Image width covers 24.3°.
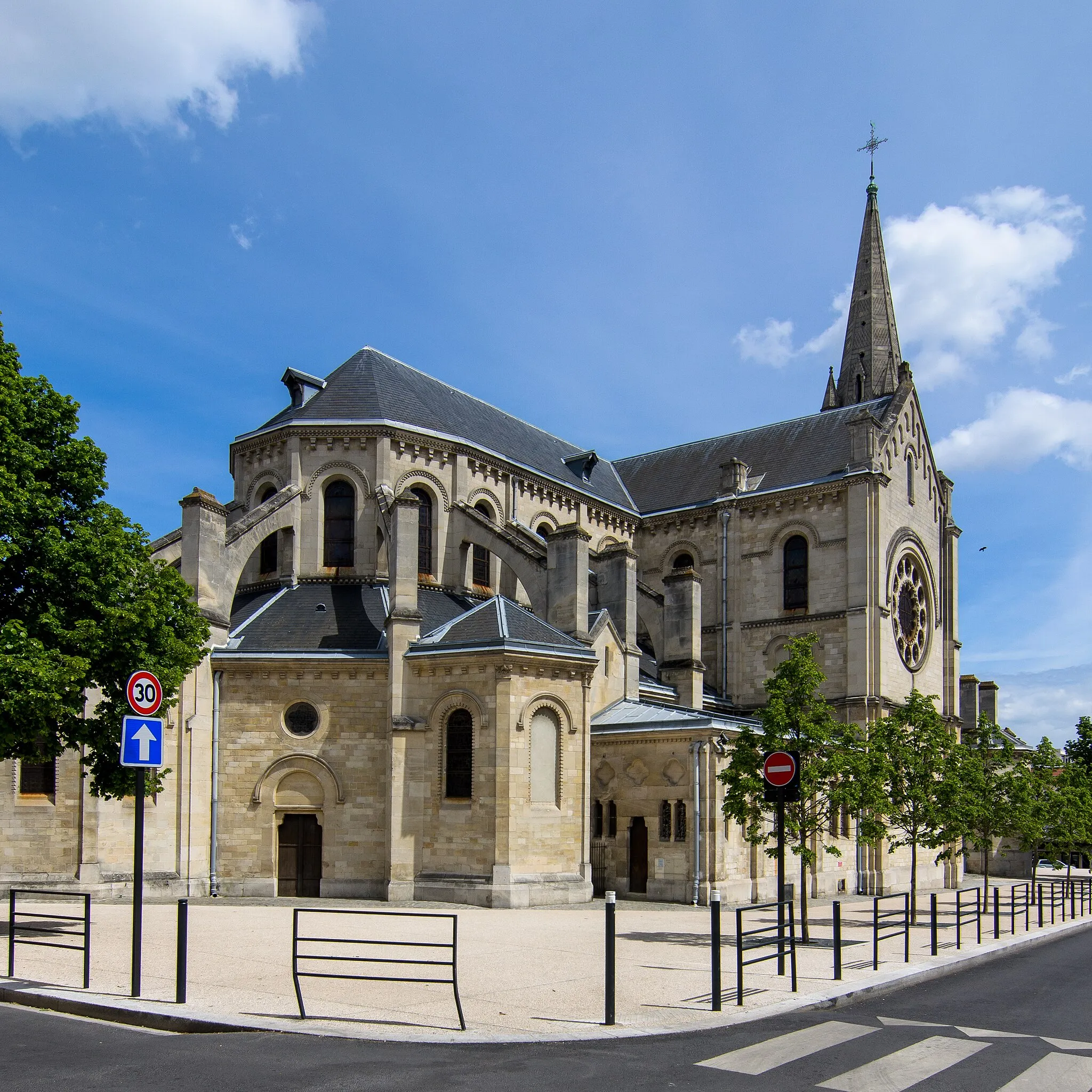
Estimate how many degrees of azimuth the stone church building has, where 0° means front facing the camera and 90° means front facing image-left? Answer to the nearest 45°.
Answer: approximately 225°

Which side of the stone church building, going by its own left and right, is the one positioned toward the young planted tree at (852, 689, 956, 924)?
right

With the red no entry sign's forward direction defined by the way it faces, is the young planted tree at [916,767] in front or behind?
behind

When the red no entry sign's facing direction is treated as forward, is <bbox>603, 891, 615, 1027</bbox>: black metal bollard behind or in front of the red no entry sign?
in front

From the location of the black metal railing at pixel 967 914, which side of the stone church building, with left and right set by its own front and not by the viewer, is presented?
right

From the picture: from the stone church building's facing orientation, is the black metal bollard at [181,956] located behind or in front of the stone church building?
behind

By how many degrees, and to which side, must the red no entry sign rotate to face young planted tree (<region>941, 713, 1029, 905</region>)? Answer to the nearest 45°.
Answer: approximately 180°

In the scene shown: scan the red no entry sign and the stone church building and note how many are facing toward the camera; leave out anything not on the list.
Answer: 1

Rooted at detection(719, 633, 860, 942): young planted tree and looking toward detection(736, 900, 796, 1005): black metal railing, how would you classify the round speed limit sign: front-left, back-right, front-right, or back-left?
front-right

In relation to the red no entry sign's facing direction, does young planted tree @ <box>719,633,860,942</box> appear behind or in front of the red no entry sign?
behind

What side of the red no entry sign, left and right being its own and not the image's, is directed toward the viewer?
front

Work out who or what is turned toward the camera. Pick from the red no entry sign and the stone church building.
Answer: the red no entry sign
